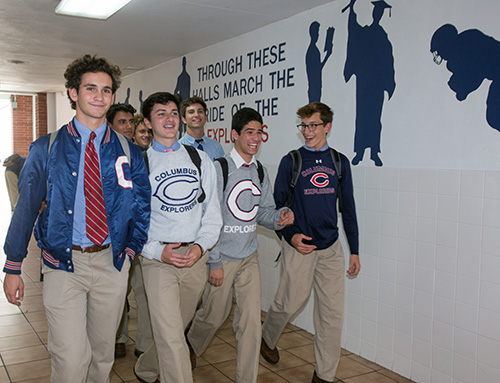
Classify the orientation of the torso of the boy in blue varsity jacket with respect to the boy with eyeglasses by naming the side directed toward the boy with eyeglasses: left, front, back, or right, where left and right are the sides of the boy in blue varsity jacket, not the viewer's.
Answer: left

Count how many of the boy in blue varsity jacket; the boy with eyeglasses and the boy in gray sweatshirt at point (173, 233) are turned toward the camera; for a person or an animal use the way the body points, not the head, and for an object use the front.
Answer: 3

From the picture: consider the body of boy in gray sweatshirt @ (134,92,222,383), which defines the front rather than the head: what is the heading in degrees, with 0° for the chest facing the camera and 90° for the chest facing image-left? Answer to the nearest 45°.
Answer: approximately 0°

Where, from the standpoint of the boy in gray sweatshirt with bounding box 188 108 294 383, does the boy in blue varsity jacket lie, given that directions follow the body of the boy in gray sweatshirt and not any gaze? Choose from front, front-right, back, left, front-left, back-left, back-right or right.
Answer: right

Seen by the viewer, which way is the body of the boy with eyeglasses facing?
toward the camera

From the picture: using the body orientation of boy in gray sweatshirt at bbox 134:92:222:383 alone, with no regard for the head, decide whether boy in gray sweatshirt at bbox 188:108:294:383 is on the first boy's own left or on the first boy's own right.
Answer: on the first boy's own left

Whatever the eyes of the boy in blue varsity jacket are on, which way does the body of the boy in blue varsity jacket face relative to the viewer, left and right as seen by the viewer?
facing the viewer

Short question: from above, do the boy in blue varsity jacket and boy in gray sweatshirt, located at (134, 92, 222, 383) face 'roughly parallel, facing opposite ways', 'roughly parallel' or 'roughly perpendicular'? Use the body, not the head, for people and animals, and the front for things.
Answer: roughly parallel

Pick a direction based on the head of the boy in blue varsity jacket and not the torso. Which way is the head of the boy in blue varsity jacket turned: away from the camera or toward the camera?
toward the camera

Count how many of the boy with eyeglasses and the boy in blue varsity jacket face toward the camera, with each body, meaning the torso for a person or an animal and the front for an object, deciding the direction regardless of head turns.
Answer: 2

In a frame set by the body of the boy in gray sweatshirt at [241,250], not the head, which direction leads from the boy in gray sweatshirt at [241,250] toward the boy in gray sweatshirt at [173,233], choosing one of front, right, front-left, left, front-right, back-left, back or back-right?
right

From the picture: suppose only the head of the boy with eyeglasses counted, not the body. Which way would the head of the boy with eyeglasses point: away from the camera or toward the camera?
toward the camera
